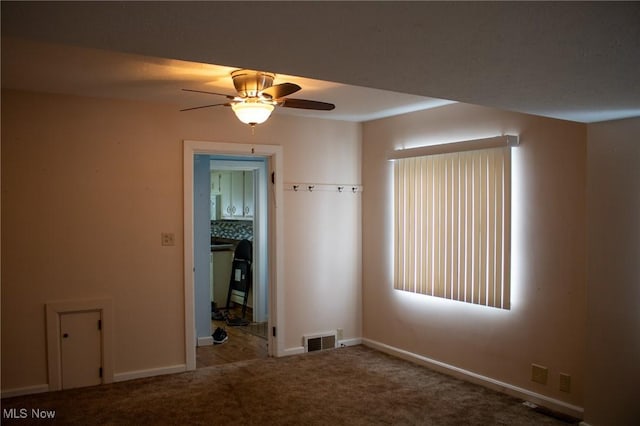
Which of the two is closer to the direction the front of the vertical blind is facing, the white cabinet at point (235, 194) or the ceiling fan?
the ceiling fan

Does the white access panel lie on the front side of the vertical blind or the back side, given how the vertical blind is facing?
on the front side

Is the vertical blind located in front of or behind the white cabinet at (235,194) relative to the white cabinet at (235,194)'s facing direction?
in front

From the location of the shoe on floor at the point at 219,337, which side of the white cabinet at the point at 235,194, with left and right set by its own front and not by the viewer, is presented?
front

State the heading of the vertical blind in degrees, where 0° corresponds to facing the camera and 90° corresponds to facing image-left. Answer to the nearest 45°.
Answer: approximately 45°

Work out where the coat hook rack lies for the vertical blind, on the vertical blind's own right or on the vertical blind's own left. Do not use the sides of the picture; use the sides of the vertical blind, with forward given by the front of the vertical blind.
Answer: on the vertical blind's own right

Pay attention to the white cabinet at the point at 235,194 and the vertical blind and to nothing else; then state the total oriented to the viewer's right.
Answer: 0

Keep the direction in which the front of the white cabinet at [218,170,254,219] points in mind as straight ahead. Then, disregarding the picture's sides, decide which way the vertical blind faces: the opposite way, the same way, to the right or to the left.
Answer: to the right

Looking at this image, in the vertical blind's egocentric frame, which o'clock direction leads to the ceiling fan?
The ceiling fan is roughly at 12 o'clock from the vertical blind.

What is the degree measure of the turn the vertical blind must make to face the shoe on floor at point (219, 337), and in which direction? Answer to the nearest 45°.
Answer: approximately 45° to its right

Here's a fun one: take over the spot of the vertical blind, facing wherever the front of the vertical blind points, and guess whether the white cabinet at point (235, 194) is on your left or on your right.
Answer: on your right

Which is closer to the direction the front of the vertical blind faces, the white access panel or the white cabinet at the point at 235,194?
the white access panel

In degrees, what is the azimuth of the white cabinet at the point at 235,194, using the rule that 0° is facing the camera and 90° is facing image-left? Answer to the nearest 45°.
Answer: approximately 0°

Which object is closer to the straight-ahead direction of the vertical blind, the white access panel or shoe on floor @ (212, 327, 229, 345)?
the white access panel
